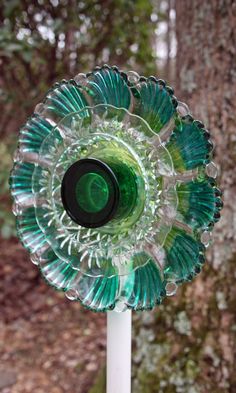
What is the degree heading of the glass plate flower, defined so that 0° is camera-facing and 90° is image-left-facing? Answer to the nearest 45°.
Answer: approximately 45°

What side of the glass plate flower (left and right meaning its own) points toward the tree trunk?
back
